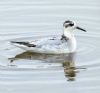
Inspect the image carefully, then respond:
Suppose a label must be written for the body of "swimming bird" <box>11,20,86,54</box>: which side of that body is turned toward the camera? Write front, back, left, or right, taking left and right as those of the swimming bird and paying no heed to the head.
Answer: right
